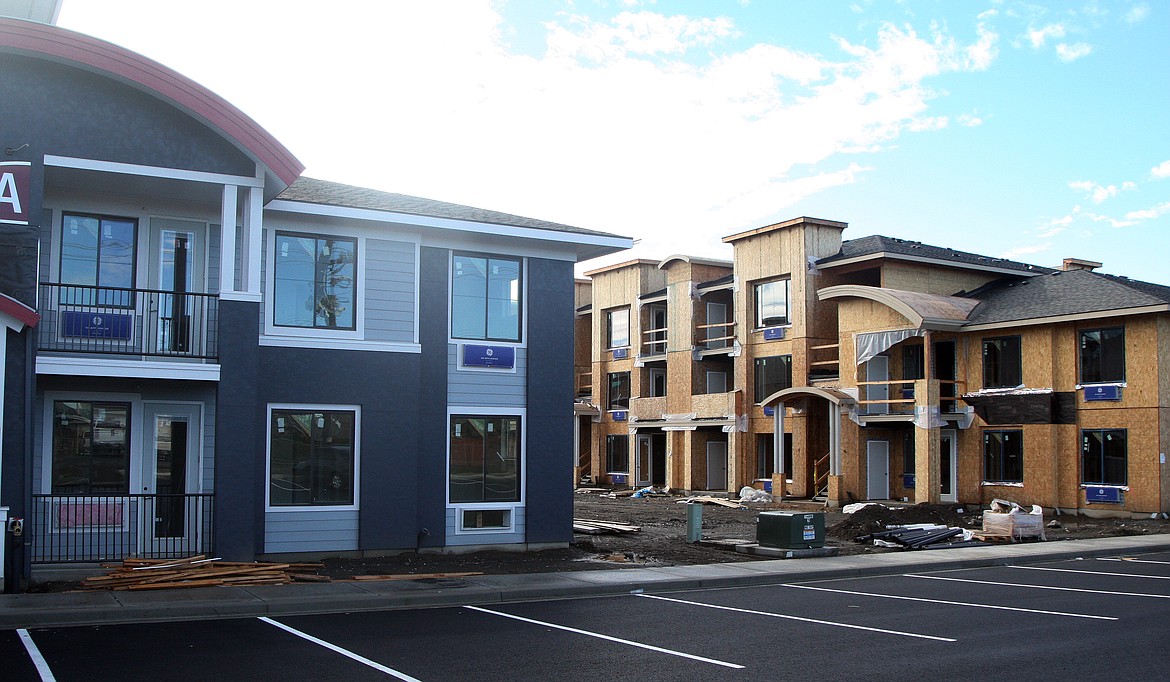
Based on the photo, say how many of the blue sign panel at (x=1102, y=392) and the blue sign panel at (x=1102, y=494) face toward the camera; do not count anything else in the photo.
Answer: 2

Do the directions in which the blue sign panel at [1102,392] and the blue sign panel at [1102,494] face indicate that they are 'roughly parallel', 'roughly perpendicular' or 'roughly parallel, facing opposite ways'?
roughly parallel

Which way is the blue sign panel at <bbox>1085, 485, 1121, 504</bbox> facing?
toward the camera

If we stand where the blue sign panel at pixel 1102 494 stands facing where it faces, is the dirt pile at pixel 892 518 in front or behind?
in front

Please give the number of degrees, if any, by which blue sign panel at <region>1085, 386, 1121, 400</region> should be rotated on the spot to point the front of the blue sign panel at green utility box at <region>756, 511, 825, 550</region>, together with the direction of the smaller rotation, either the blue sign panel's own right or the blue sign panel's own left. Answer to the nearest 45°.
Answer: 0° — it already faces it

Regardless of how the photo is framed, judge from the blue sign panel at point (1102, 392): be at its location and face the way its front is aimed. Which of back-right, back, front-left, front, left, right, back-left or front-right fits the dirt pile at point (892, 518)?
front-right

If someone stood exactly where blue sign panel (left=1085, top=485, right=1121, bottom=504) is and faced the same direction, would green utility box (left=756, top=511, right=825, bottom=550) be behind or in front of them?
in front

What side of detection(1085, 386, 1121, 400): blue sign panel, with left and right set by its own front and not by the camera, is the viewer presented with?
front

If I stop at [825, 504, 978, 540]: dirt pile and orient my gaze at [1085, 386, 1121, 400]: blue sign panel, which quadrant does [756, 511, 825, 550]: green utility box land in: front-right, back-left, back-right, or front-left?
back-right
